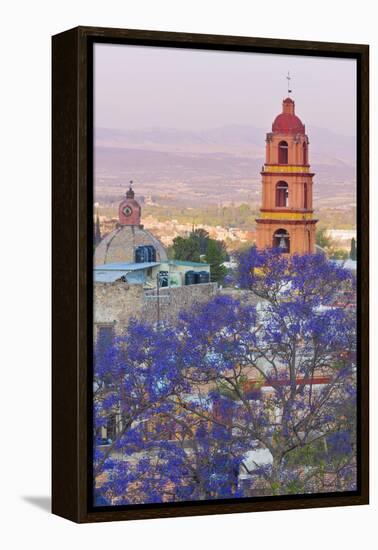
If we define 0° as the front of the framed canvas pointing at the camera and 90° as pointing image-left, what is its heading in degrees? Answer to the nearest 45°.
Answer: approximately 315°
